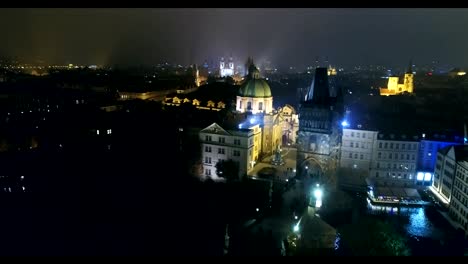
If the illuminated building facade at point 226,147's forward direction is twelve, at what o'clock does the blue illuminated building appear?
The blue illuminated building is roughly at 9 o'clock from the illuminated building facade.

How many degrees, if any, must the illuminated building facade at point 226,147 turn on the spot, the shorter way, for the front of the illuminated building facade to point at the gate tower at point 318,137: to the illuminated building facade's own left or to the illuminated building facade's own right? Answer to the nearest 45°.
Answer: approximately 90° to the illuminated building facade's own left

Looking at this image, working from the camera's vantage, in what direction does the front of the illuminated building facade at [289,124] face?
facing the viewer and to the left of the viewer

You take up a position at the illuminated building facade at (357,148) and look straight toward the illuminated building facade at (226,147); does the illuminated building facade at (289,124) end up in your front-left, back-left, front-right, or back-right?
front-right

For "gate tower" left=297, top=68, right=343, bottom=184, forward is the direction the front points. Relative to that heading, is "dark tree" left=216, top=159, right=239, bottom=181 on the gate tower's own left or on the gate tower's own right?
on the gate tower's own right

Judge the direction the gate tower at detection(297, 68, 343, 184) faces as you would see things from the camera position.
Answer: facing the viewer

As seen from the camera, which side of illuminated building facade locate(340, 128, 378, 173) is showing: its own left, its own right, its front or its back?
front

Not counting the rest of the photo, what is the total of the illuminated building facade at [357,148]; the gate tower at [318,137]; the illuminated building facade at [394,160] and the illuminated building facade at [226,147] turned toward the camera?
4

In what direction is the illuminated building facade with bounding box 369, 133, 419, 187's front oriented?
toward the camera

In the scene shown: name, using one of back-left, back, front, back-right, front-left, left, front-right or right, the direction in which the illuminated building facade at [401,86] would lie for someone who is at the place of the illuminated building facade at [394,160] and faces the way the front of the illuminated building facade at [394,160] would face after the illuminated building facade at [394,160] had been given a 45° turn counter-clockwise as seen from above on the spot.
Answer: back-left

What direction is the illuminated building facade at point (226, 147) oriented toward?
toward the camera
